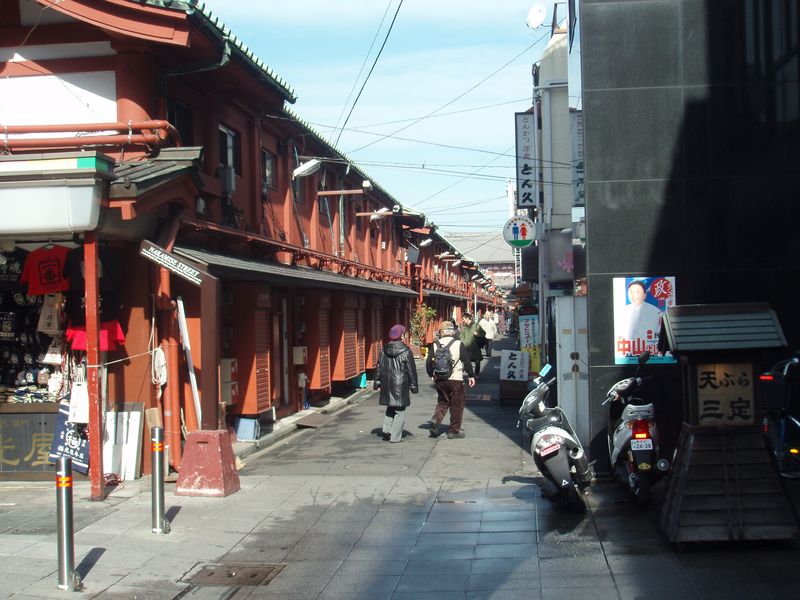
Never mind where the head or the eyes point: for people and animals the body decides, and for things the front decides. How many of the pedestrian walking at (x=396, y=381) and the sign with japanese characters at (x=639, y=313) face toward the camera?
1

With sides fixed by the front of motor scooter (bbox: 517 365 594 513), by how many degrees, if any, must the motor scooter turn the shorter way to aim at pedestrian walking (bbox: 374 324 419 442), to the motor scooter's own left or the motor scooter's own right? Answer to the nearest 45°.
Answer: approximately 45° to the motor scooter's own left

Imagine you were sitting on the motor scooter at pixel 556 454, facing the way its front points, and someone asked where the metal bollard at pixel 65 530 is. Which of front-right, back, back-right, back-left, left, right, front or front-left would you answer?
back-left

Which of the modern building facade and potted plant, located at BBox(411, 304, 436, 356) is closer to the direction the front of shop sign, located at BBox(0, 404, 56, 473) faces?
the modern building facade

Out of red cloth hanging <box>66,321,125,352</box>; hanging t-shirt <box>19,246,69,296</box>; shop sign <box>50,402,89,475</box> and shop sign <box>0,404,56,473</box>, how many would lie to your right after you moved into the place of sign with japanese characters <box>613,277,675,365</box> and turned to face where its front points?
4

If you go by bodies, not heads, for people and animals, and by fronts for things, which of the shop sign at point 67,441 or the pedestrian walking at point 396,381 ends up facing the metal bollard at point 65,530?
the shop sign

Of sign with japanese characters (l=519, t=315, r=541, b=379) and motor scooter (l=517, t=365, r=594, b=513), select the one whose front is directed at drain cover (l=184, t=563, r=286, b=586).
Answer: the sign with japanese characters

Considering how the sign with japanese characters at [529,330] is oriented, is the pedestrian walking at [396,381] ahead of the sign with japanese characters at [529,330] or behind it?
ahead

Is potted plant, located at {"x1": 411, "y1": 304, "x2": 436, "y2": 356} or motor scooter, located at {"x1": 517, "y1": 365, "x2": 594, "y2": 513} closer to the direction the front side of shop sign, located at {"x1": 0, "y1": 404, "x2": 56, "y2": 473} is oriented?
the motor scooter

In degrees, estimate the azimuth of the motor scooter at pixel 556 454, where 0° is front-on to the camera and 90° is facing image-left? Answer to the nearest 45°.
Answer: approximately 180°

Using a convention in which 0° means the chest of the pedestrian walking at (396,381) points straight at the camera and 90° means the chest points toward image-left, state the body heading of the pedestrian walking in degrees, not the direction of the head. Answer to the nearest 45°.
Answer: approximately 180°

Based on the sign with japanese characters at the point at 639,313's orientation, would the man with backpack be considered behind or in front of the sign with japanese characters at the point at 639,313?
behind
